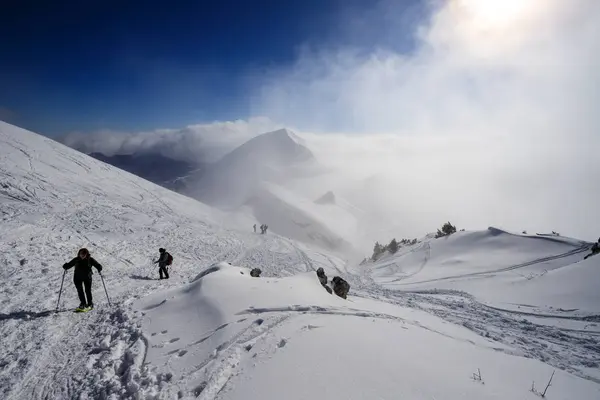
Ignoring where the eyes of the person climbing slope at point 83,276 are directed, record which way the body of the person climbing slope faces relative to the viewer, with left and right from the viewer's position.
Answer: facing the viewer
